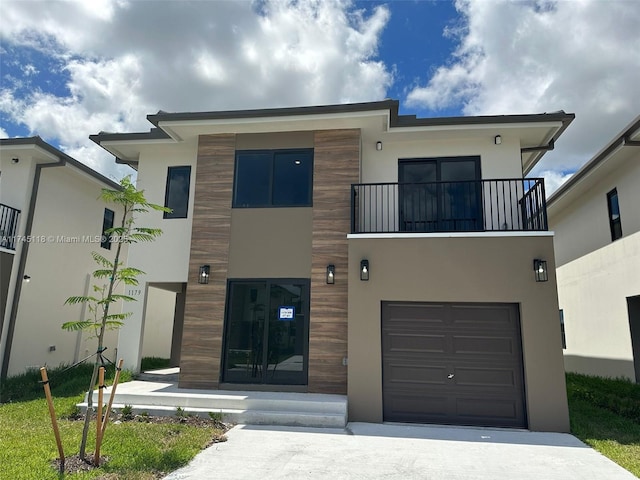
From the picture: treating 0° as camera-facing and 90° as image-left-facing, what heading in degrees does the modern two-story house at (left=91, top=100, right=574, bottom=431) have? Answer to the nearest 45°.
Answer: approximately 0°

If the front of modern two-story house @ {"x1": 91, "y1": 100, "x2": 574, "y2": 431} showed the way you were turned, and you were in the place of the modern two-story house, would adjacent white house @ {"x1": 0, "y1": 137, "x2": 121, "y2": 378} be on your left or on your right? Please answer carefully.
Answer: on your right

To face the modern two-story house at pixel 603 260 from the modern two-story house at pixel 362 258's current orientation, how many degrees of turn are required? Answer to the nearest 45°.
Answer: approximately 90° to its left
